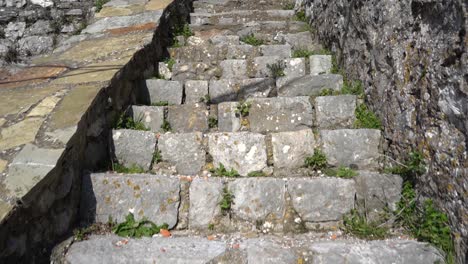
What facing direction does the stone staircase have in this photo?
toward the camera

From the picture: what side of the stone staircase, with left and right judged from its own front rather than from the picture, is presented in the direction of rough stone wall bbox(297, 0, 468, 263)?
left

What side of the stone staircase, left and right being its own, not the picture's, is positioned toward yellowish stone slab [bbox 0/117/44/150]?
right

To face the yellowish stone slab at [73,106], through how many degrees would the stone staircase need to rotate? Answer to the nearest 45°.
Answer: approximately 90° to its right

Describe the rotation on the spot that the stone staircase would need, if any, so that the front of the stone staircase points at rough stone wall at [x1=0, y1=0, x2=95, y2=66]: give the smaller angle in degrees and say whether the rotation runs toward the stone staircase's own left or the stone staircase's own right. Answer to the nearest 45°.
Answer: approximately 135° to the stone staircase's own right

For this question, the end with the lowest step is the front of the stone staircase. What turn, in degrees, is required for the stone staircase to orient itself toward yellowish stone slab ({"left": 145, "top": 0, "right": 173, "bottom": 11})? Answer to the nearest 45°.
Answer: approximately 180°

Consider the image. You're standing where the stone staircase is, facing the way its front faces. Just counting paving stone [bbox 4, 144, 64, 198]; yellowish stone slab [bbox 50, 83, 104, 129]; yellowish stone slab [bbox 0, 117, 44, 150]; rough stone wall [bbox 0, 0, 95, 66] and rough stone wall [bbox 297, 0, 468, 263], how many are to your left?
1

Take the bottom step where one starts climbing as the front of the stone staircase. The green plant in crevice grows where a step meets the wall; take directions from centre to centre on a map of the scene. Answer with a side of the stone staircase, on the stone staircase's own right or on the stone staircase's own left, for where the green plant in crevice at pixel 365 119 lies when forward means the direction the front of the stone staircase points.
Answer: on the stone staircase's own left
